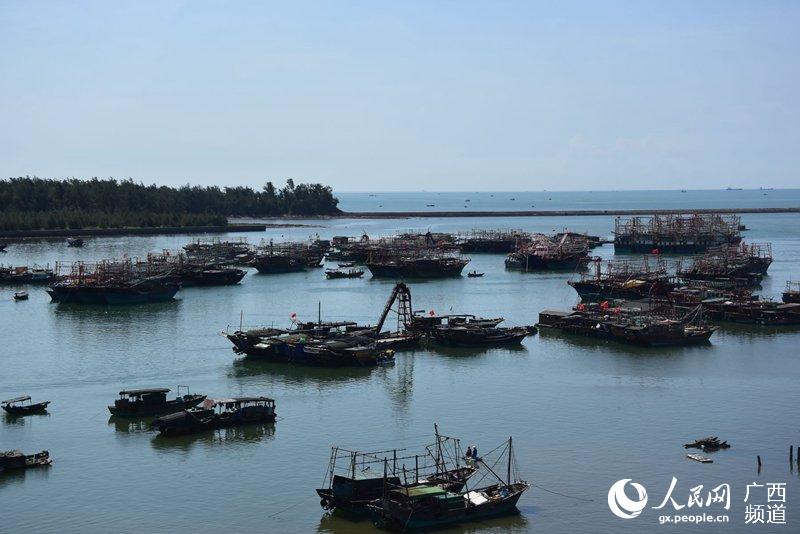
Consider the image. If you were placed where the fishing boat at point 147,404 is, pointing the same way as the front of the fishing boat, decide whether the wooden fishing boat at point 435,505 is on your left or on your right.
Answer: on your right

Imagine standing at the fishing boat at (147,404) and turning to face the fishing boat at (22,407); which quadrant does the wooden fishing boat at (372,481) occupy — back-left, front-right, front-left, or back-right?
back-left

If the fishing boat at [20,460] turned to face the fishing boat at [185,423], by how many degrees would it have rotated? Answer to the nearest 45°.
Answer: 0° — it already faces it

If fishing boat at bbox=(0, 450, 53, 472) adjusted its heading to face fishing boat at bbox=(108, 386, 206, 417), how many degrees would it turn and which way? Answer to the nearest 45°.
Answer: approximately 45° to its left

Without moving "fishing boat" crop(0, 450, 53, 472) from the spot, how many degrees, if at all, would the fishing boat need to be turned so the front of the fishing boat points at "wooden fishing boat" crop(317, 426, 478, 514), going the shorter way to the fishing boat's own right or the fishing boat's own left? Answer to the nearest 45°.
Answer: approximately 45° to the fishing boat's own right

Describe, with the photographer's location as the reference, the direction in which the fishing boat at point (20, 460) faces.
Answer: facing to the right of the viewer

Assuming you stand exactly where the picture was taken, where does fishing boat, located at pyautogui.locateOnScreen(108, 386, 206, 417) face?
facing to the right of the viewer

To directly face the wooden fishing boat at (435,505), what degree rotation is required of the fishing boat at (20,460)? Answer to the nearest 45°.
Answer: approximately 45° to its right

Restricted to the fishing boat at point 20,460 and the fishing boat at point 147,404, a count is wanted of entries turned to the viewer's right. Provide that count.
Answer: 2
